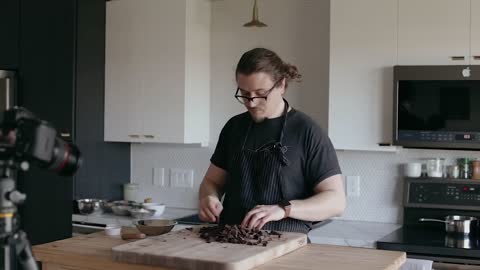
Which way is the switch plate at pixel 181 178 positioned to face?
toward the camera

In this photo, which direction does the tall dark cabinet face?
toward the camera

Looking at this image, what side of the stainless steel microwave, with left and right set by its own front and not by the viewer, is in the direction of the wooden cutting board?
front

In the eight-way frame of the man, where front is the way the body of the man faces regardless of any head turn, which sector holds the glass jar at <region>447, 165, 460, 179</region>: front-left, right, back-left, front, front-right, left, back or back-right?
back

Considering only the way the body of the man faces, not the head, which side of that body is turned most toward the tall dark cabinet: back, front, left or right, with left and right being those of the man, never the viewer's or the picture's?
right

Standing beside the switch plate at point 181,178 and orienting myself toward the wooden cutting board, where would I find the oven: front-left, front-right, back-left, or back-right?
front-left

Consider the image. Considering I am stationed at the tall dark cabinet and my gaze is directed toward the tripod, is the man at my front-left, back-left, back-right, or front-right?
front-left

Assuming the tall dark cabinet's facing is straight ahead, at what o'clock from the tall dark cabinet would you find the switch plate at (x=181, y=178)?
The switch plate is roughly at 9 o'clock from the tall dark cabinet.

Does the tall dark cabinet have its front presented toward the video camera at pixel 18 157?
yes

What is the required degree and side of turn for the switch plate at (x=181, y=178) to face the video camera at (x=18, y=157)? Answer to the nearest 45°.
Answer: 0° — it already faces it

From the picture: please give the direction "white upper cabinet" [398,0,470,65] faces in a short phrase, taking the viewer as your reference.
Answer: facing the viewer

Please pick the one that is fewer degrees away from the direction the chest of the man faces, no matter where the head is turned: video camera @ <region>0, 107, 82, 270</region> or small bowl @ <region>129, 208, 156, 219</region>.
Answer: the video camera
